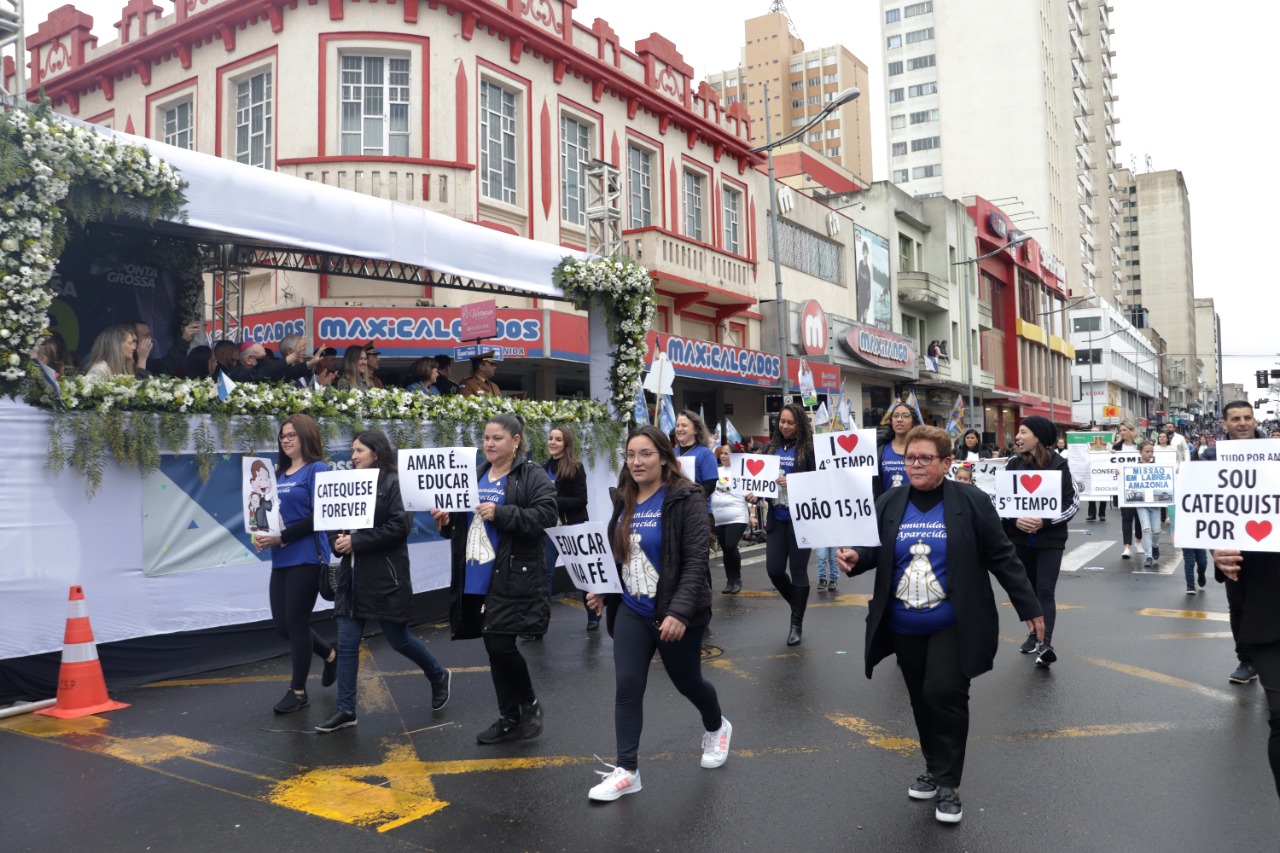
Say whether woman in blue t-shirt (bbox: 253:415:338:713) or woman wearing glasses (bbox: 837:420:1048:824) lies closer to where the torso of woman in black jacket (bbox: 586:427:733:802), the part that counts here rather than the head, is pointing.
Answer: the woman in blue t-shirt

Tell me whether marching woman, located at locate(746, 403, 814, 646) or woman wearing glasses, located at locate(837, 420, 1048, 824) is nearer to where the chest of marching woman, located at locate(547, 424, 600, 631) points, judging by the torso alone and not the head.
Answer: the woman wearing glasses

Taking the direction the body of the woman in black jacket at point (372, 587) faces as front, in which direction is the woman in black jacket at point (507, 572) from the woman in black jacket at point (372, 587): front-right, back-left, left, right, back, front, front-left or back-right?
back-left

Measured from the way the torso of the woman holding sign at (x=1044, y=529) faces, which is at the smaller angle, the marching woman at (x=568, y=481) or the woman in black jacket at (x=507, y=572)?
the woman in black jacket

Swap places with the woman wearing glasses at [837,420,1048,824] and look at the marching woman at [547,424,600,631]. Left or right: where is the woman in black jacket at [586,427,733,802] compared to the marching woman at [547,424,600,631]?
left

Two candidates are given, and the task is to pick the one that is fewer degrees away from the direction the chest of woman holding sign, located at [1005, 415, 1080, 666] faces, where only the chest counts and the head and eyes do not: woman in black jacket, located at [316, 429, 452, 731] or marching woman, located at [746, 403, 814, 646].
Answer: the woman in black jacket

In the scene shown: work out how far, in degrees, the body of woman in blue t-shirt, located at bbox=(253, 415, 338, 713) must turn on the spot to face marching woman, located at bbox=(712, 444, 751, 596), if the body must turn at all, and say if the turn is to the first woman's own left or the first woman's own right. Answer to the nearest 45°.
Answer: approximately 180°

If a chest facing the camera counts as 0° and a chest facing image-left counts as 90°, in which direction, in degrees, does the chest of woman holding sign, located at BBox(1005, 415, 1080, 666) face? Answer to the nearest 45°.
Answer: approximately 45°
